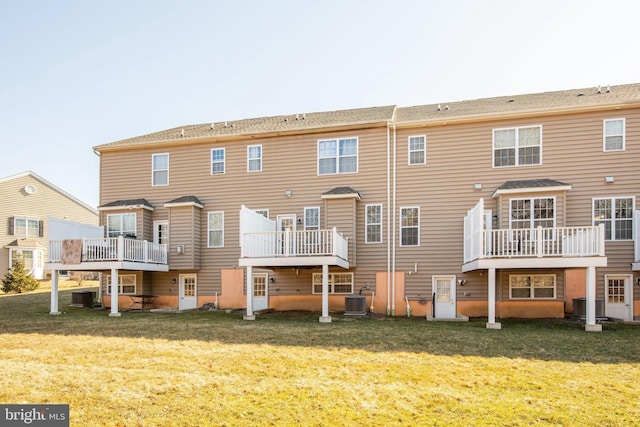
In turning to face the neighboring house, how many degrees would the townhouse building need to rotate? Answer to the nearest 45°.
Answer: approximately 45° to its left

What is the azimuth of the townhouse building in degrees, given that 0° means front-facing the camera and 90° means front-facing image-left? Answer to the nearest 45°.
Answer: approximately 180°
